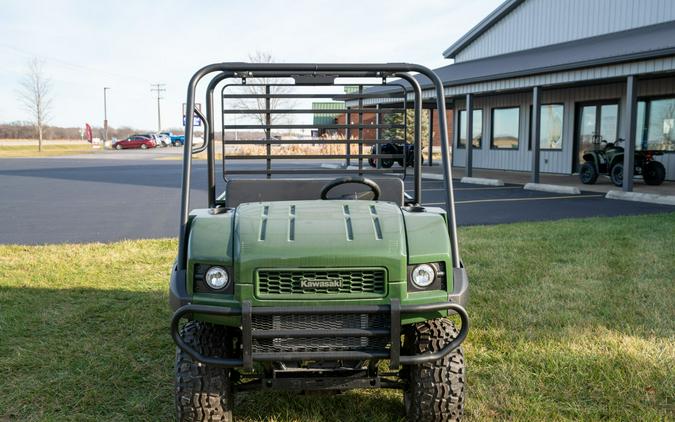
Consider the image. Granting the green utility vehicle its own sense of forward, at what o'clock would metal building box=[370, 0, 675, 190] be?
The metal building is roughly at 7 o'clock from the green utility vehicle.

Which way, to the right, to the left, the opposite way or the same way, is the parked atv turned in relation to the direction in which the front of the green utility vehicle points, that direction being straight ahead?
to the right

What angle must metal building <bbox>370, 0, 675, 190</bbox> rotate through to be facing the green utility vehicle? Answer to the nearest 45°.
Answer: approximately 45° to its left

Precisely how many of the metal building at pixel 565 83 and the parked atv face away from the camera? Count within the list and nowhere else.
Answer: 0

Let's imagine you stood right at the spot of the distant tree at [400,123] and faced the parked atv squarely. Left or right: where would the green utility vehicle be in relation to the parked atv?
right

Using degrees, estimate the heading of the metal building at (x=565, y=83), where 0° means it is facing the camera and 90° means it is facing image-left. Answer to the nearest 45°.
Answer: approximately 45°

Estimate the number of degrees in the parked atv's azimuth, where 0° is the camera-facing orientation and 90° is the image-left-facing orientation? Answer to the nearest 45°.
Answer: approximately 45°

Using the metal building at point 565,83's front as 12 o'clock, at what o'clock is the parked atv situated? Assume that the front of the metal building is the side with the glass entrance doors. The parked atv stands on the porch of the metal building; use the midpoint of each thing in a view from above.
The parked atv is roughly at 10 o'clock from the metal building.

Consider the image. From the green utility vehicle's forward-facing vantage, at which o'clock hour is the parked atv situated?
The parked atv is roughly at 7 o'clock from the green utility vehicle.

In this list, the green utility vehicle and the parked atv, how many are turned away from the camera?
0

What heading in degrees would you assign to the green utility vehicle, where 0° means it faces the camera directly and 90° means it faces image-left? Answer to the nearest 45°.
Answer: approximately 0°
